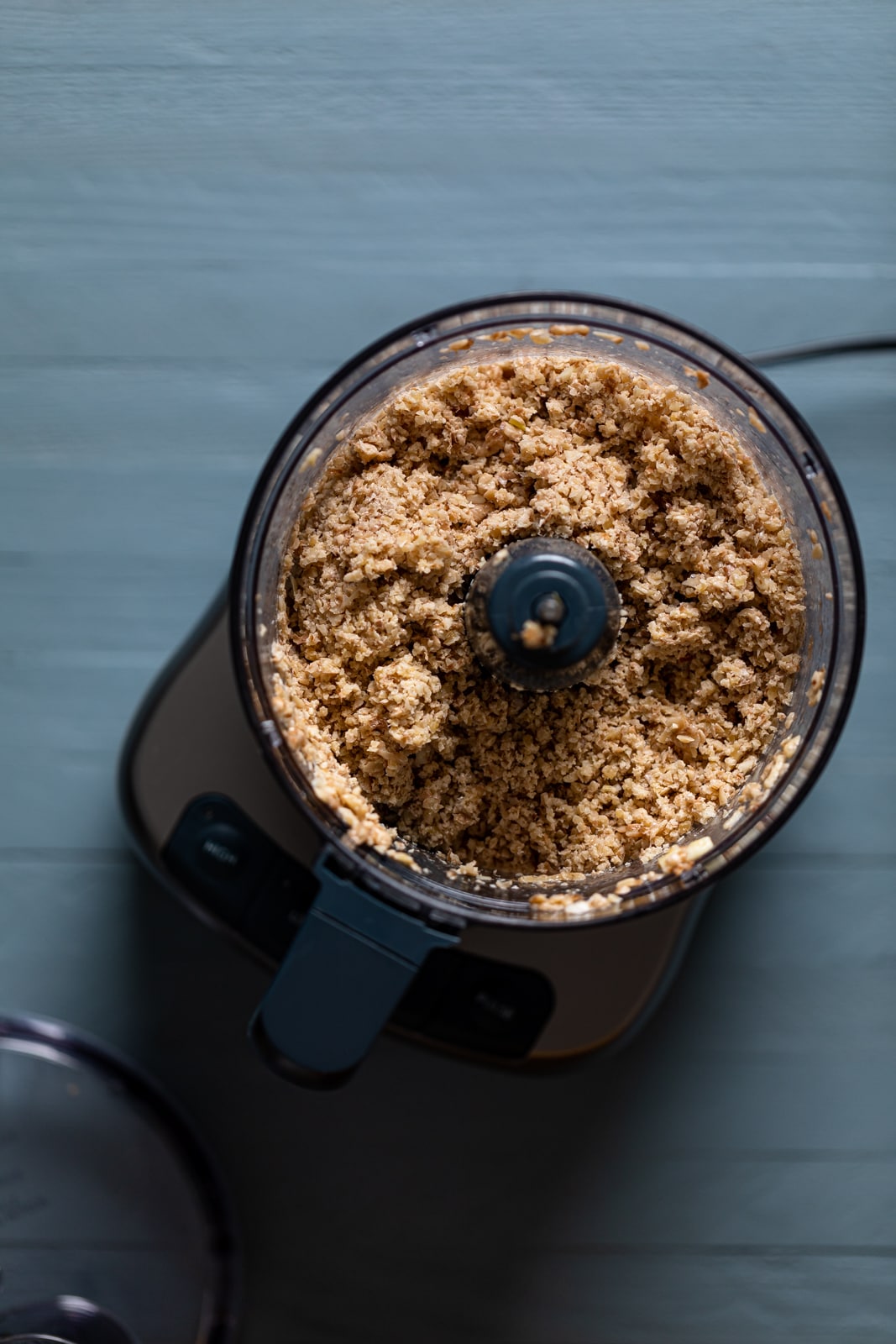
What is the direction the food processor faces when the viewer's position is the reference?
facing the viewer and to the left of the viewer
